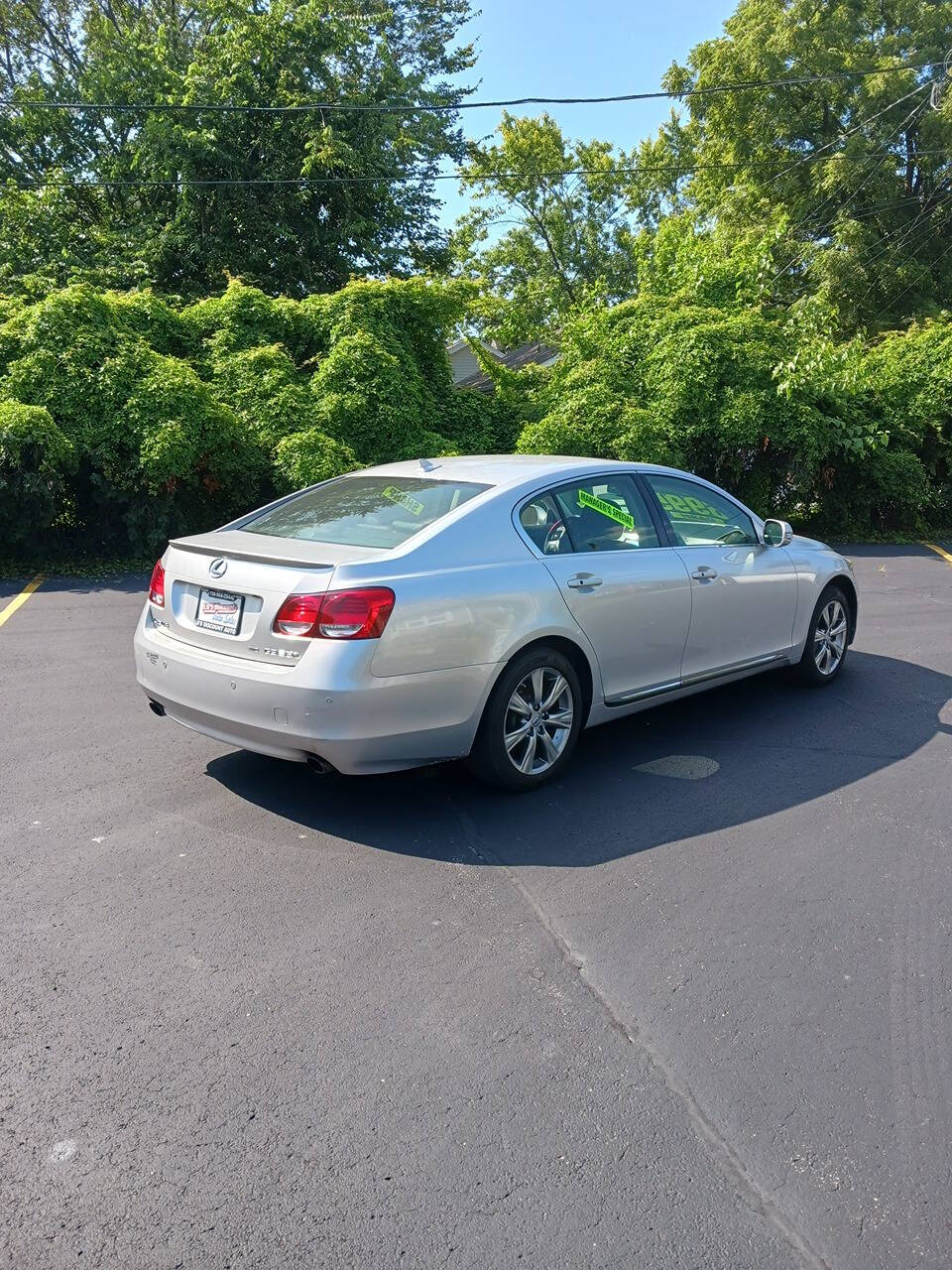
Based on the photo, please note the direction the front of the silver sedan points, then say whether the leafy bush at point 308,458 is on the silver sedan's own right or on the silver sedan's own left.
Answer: on the silver sedan's own left

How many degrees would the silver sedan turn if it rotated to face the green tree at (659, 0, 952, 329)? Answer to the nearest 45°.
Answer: approximately 45° to its left

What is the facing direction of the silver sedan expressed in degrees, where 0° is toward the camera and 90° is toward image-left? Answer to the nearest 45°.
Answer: approximately 225°

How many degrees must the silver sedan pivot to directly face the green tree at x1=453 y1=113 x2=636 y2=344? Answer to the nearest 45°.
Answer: approximately 45° to its left

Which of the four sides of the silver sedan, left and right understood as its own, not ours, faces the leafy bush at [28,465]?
left

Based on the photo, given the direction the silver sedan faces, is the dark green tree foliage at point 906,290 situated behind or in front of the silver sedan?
in front

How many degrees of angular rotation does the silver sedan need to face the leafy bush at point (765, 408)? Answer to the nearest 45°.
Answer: approximately 45° to its left

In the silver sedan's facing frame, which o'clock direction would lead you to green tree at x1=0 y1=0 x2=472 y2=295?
The green tree is roughly at 10 o'clock from the silver sedan.
